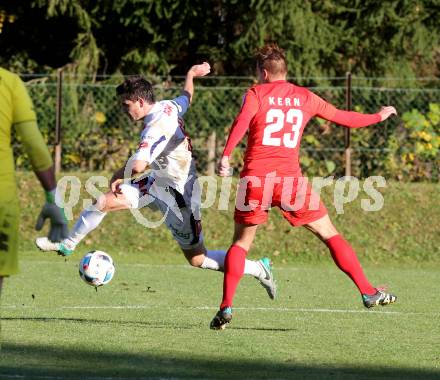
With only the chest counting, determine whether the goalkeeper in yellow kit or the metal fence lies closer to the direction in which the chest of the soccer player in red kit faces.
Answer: the metal fence

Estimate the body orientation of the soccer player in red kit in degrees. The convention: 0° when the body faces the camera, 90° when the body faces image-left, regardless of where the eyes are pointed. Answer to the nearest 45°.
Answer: approximately 180°

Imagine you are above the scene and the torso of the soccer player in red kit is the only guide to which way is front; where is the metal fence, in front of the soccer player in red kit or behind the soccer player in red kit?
in front

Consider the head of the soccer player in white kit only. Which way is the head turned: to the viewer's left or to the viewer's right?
to the viewer's left

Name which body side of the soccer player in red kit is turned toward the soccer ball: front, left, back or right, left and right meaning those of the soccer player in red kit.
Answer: left

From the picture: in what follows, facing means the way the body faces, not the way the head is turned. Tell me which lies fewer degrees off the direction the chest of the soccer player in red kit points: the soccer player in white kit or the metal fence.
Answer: the metal fence

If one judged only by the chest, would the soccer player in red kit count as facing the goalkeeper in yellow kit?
no

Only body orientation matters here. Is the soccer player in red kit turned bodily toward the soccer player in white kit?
no
